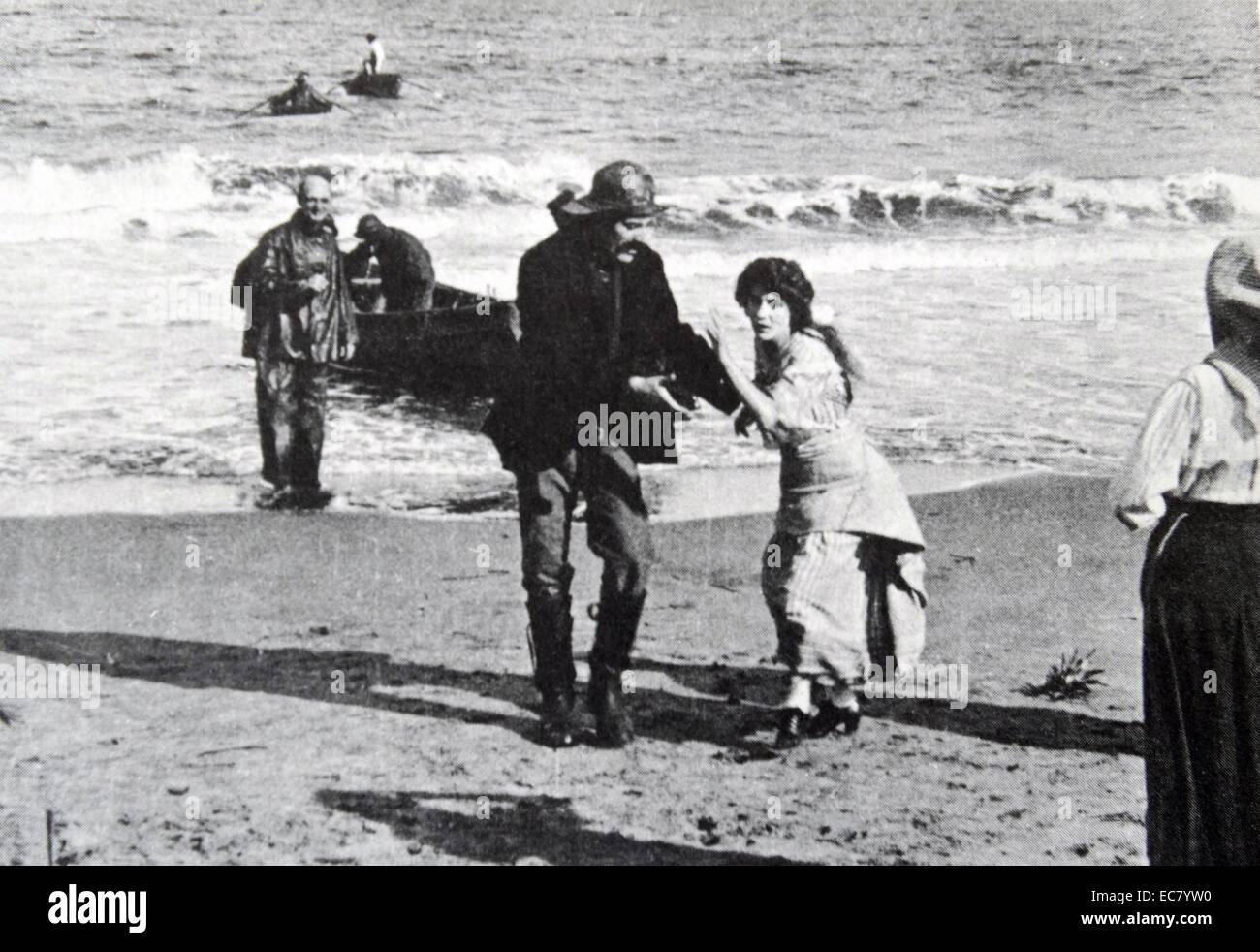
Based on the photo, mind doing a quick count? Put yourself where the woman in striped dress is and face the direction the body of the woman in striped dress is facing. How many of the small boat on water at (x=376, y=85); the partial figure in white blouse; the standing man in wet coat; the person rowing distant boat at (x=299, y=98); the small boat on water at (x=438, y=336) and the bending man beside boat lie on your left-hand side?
1

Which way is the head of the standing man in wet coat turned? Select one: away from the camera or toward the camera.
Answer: toward the camera

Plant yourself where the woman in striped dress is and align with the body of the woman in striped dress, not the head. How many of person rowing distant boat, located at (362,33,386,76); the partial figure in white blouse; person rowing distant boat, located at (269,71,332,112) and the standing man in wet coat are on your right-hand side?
3

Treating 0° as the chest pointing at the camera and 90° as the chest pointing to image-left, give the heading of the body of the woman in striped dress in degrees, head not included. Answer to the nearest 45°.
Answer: approximately 45°

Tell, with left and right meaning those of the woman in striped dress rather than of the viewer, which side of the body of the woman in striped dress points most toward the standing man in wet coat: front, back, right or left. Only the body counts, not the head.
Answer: right

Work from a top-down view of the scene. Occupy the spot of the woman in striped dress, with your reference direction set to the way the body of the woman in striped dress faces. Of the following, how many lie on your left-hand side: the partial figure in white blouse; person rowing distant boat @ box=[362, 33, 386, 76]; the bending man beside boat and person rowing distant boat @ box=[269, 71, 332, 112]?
1

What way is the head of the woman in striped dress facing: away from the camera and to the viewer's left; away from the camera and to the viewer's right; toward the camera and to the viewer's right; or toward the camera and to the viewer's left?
toward the camera and to the viewer's left
